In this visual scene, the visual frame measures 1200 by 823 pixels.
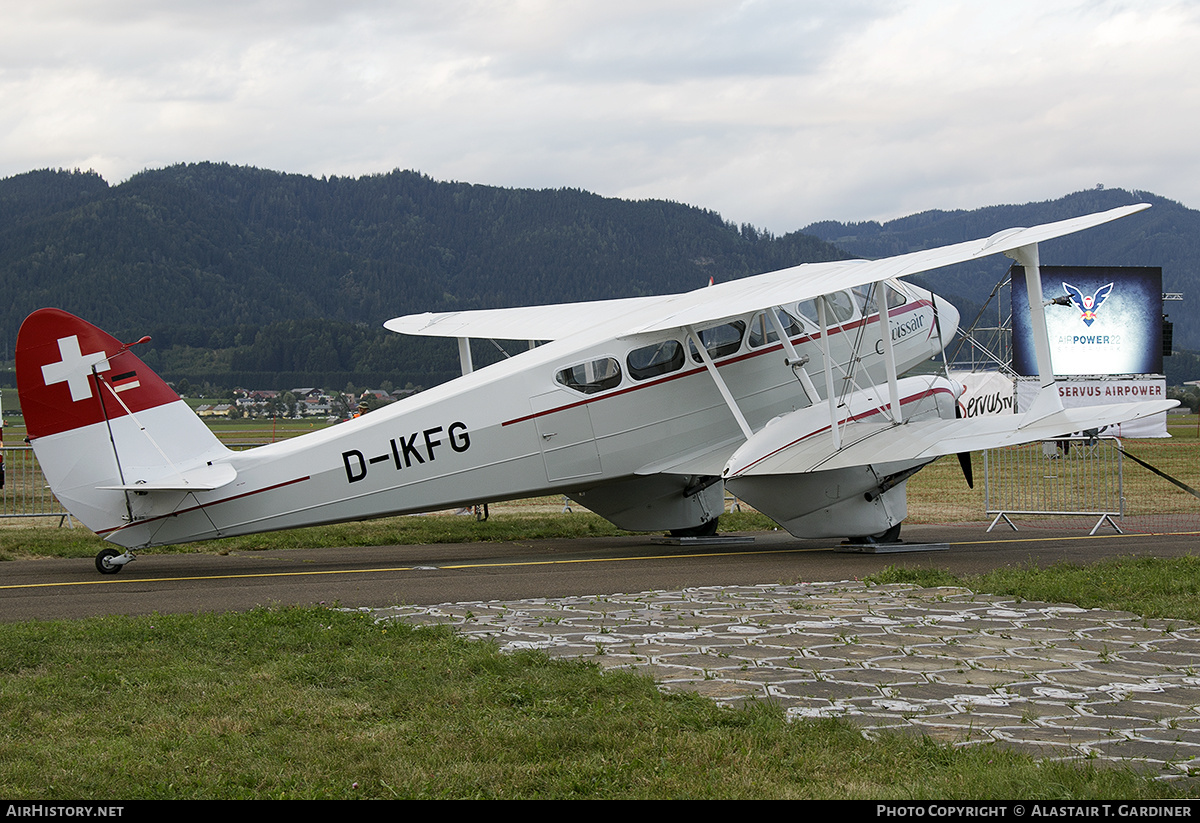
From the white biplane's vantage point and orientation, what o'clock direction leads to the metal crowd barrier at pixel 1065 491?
The metal crowd barrier is roughly at 12 o'clock from the white biplane.

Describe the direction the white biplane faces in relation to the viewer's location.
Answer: facing away from the viewer and to the right of the viewer
